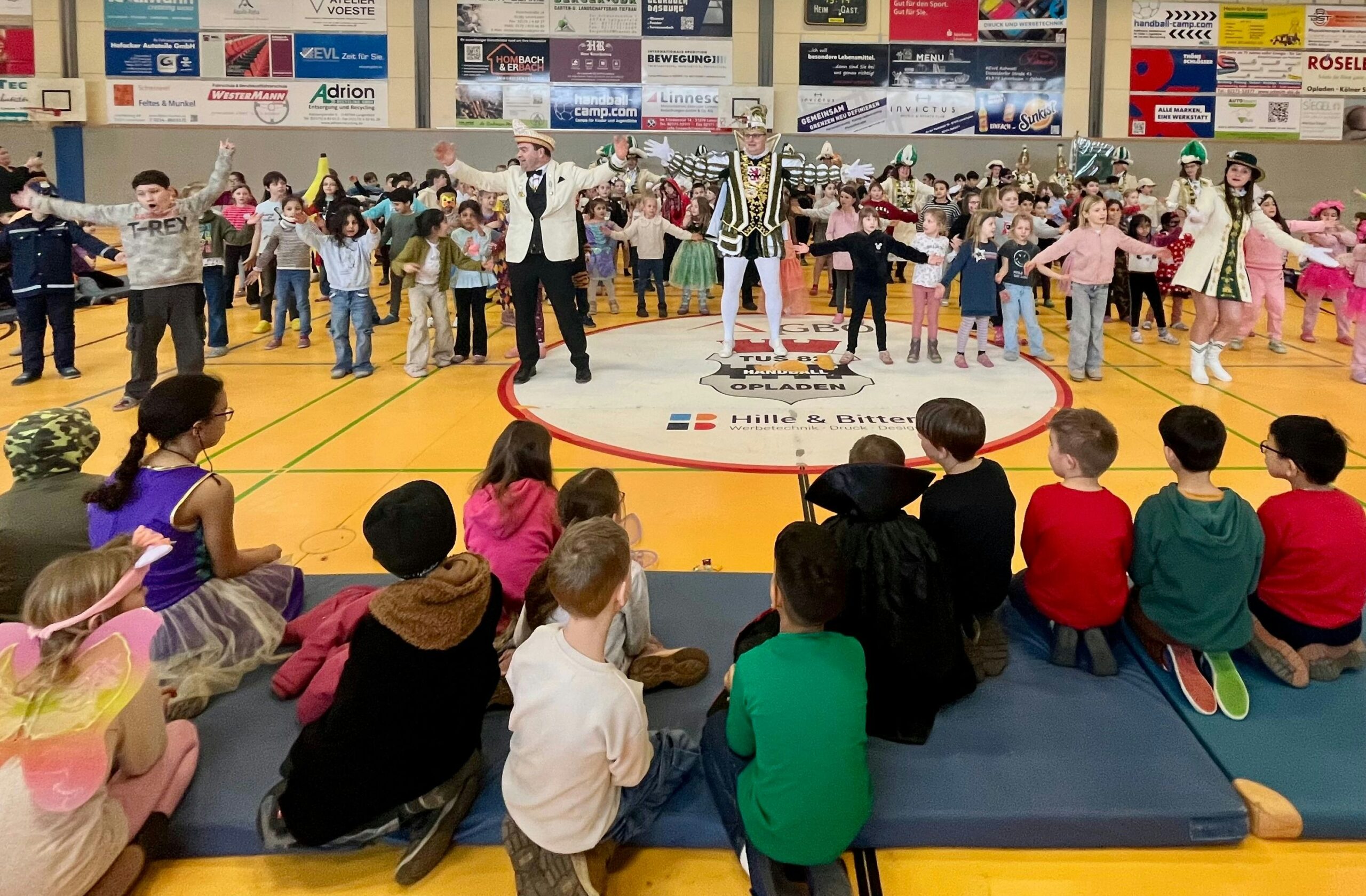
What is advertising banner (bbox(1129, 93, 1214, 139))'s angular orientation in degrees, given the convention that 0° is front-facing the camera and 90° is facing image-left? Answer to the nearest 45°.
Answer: approximately 0°

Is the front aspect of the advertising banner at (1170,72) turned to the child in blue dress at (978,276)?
yes

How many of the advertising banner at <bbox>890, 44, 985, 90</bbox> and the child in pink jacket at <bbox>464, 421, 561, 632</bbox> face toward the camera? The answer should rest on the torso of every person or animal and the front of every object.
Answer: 1

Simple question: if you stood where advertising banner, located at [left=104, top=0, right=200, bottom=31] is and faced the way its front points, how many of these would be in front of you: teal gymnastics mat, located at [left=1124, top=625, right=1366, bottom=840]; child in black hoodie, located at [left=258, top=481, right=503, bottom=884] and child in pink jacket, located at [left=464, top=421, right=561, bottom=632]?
3

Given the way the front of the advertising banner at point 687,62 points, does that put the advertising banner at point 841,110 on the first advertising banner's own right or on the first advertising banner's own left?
on the first advertising banner's own left

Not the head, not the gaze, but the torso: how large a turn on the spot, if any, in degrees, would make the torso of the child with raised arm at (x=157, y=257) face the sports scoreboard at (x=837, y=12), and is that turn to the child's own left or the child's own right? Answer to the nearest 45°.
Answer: approximately 135° to the child's own left
